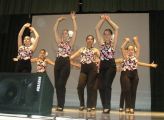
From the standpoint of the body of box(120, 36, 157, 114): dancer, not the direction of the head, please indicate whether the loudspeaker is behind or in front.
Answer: in front

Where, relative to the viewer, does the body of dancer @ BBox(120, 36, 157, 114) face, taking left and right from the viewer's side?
facing the viewer

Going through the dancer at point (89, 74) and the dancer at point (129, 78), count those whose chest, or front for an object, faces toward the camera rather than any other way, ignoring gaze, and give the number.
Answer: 2

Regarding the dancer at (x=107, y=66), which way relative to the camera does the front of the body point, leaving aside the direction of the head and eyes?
toward the camera

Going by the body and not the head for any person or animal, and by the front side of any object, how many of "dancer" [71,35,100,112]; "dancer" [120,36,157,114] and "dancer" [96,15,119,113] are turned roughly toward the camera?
3

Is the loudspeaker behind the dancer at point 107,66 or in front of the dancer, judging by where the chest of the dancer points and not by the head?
in front

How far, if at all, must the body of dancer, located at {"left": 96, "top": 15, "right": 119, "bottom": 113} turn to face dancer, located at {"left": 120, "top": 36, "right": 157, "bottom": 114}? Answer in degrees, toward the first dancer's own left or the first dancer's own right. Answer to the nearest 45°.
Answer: approximately 135° to the first dancer's own left
